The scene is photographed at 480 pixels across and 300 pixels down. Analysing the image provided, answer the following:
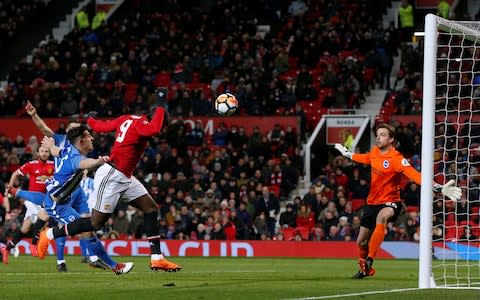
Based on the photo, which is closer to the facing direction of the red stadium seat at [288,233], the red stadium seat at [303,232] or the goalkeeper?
the goalkeeper

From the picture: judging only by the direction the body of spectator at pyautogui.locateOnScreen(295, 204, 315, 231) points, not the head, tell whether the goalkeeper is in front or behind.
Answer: in front

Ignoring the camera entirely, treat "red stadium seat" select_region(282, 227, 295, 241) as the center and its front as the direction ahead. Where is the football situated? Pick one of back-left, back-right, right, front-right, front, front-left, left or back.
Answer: front

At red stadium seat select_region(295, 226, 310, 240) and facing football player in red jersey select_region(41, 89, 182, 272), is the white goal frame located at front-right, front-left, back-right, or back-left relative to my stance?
front-left

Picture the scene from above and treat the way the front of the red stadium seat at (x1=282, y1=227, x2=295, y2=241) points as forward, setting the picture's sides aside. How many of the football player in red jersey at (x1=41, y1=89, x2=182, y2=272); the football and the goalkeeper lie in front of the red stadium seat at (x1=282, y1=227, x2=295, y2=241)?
3

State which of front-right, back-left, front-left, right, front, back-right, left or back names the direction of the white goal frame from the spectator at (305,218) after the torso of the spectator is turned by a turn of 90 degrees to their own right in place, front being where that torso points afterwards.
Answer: left

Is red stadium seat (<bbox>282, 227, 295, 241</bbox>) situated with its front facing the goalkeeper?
yes

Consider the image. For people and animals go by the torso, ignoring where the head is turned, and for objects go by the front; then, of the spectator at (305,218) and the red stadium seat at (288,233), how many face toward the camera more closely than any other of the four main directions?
2

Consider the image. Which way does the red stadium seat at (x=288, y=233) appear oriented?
toward the camera

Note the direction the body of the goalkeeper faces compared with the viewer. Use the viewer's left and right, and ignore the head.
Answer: facing the viewer and to the left of the viewer

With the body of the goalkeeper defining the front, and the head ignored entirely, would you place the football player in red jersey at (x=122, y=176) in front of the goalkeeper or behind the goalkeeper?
in front

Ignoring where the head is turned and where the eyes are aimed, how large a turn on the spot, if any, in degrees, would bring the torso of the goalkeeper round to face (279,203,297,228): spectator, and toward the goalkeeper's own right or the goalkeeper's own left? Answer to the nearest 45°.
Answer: approximately 135° to the goalkeeper's own right

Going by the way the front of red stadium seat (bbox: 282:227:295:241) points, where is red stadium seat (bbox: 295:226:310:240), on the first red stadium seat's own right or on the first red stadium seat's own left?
on the first red stadium seat's own left

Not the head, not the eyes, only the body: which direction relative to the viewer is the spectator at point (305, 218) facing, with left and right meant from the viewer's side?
facing the viewer
